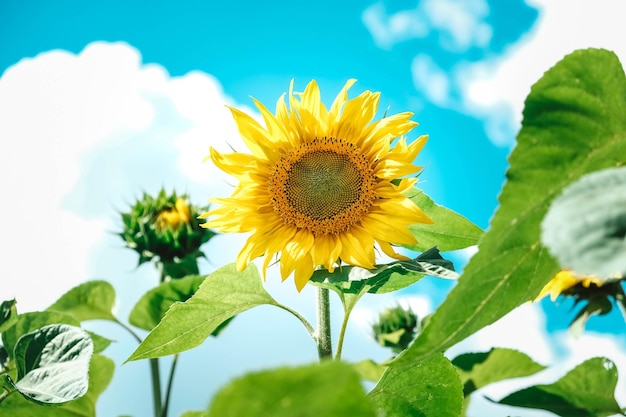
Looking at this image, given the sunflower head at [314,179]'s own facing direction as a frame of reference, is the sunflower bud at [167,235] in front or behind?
behind

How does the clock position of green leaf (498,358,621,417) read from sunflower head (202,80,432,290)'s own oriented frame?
The green leaf is roughly at 9 o'clock from the sunflower head.

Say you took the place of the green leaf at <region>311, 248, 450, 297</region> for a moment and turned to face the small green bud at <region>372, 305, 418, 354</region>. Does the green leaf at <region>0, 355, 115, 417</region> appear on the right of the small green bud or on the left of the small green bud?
left

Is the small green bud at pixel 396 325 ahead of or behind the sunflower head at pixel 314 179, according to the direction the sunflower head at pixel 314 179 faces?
behind

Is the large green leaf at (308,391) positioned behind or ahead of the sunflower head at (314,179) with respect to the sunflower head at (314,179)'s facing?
ahead

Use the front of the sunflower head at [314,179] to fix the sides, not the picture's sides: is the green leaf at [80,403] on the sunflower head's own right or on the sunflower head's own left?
on the sunflower head's own right

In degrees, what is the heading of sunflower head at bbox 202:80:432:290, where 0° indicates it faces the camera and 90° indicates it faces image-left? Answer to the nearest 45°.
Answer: approximately 0°

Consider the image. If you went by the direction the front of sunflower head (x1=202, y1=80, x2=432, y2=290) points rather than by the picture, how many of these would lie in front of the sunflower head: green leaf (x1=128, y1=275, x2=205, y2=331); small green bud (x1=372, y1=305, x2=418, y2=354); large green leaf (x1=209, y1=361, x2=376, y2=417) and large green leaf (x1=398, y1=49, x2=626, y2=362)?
2
